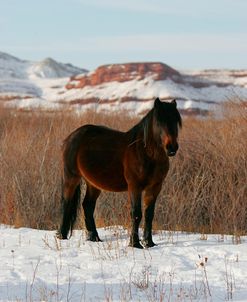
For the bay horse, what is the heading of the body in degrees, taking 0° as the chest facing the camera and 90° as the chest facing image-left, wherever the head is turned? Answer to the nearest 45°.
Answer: approximately 315°
